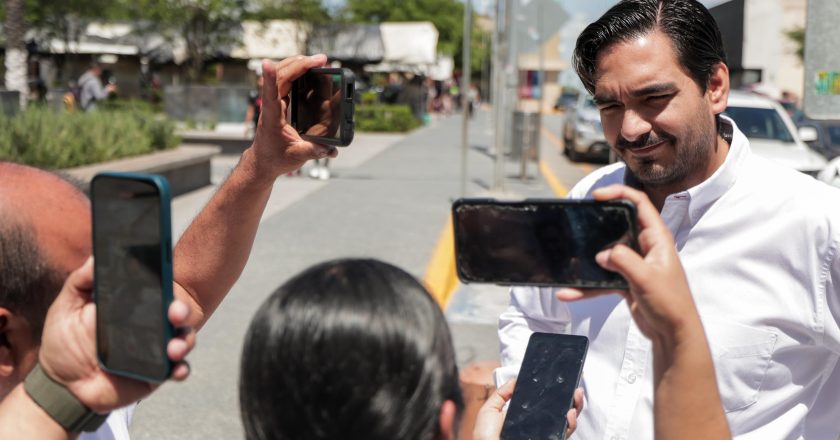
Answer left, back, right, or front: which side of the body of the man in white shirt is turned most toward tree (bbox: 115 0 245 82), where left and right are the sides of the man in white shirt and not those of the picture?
right

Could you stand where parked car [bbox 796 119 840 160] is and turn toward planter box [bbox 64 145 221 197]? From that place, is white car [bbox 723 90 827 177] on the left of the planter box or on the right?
left

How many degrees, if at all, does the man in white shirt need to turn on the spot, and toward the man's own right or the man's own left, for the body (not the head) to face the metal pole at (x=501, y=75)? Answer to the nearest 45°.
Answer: approximately 135° to the man's own right

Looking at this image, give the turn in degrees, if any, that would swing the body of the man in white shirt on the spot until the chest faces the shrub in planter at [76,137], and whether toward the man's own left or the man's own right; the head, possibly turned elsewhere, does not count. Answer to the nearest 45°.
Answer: approximately 90° to the man's own right

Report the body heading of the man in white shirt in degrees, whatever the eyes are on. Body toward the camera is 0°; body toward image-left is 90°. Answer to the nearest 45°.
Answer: approximately 45°

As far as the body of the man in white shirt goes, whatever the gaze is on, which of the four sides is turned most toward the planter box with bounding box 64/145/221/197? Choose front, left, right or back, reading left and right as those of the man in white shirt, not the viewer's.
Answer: right

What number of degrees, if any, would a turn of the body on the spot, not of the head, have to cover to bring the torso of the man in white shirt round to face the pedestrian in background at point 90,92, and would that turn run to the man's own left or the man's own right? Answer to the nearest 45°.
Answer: approximately 90° to the man's own right
